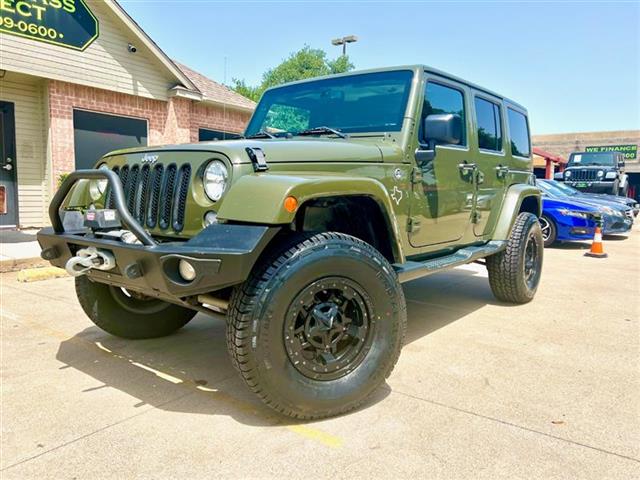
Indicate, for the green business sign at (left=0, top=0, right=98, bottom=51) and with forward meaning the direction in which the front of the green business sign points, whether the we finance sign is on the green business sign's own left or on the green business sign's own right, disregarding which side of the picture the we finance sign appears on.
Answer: on the green business sign's own left

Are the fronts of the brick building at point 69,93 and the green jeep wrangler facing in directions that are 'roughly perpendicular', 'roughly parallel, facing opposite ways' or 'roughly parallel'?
roughly perpendicular

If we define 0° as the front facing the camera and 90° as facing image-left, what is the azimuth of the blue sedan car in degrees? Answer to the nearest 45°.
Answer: approximately 315°

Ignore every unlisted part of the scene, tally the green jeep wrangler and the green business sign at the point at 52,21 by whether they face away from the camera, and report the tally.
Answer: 0

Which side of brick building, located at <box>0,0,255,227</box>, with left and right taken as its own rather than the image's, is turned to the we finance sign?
left

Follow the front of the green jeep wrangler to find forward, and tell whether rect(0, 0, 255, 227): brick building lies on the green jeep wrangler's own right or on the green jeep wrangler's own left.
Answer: on the green jeep wrangler's own right

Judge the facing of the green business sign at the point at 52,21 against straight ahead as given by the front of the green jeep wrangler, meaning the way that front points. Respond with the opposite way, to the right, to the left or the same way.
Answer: to the left

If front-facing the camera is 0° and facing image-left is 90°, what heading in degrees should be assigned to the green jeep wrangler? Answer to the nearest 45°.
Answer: approximately 45°
